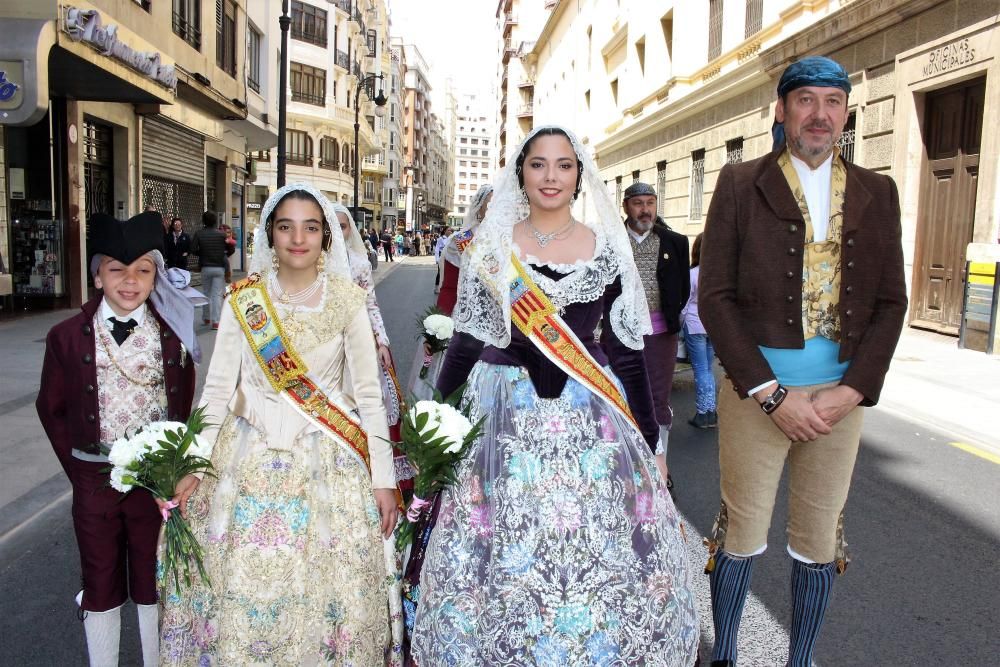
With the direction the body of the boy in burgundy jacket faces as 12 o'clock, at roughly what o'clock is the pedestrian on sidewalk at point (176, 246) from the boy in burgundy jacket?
The pedestrian on sidewalk is roughly at 6 o'clock from the boy in burgundy jacket.

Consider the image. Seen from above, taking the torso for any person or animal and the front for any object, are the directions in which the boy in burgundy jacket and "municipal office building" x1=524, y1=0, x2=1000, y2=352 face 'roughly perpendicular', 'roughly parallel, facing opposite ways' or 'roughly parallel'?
roughly perpendicular

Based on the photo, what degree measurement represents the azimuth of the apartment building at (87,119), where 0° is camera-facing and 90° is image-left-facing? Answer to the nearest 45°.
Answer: approximately 315°

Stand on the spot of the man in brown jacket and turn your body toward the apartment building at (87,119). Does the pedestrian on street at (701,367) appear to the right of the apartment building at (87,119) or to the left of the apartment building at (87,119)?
right
